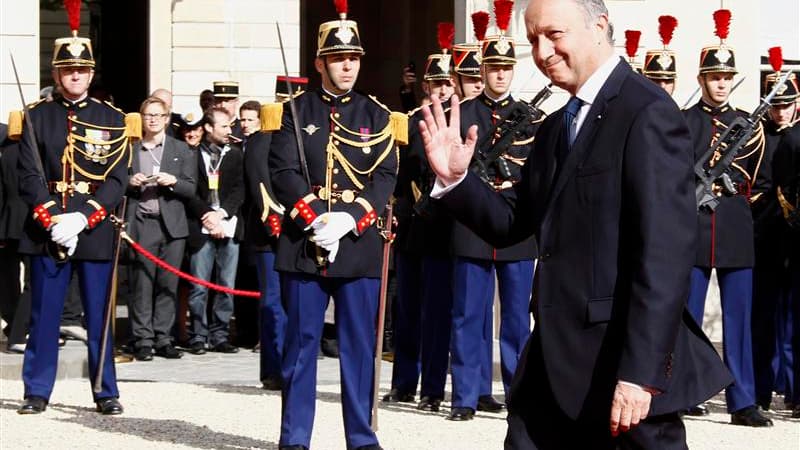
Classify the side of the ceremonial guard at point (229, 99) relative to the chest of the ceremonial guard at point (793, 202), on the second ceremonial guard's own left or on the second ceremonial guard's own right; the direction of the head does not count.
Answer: on the second ceremonial guard's own right

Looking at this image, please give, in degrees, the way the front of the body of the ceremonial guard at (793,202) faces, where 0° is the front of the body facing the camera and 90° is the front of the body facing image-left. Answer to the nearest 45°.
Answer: approximately 0°

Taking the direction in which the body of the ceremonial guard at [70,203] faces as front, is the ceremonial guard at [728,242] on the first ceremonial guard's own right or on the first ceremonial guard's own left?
on the first ceremonial guard's own left

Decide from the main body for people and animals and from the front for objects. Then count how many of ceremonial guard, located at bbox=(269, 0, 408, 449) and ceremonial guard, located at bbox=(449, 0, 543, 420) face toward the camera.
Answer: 2
